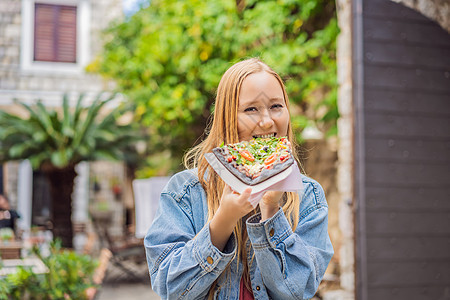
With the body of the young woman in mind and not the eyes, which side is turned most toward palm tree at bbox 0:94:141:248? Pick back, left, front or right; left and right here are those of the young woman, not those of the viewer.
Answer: back

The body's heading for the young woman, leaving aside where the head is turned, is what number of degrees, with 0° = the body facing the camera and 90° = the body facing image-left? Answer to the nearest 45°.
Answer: approximately 0°
